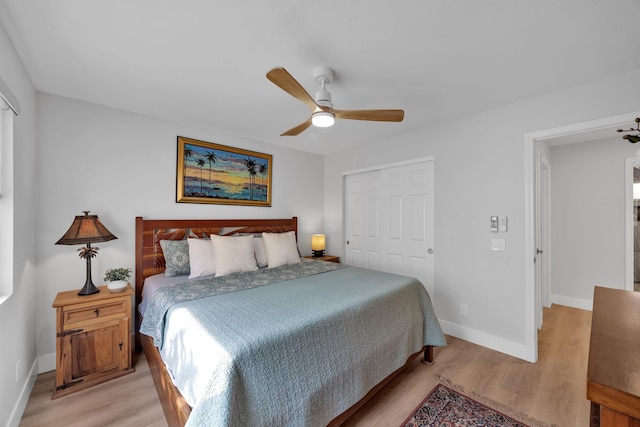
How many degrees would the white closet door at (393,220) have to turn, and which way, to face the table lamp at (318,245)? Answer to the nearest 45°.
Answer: approximately 45° to its right

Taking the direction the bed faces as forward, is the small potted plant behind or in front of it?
behind

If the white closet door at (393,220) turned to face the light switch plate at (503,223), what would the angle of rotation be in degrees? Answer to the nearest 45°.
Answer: approximately 90° to its left

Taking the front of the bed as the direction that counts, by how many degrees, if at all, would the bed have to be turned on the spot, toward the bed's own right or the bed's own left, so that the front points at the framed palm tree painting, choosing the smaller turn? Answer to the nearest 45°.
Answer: approximately 180°

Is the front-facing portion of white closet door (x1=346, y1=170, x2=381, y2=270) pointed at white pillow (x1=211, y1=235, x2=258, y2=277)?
yes

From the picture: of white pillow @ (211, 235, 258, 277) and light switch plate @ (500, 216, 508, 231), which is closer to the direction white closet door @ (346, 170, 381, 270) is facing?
the white pillow

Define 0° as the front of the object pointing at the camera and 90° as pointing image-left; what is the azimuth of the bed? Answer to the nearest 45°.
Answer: approximately 315°

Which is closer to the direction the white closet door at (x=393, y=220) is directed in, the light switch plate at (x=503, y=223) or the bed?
the bed

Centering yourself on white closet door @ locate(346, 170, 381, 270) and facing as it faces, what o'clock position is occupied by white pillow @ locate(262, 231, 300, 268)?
The white pillow is roughly at 12 o'clock from the white closet door.

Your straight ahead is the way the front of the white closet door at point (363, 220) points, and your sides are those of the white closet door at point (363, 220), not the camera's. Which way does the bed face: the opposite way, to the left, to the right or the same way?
to the left

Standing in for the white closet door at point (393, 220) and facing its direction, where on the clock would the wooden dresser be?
The wooden dresser is roughly at 10 o'clock from the white closet door.
